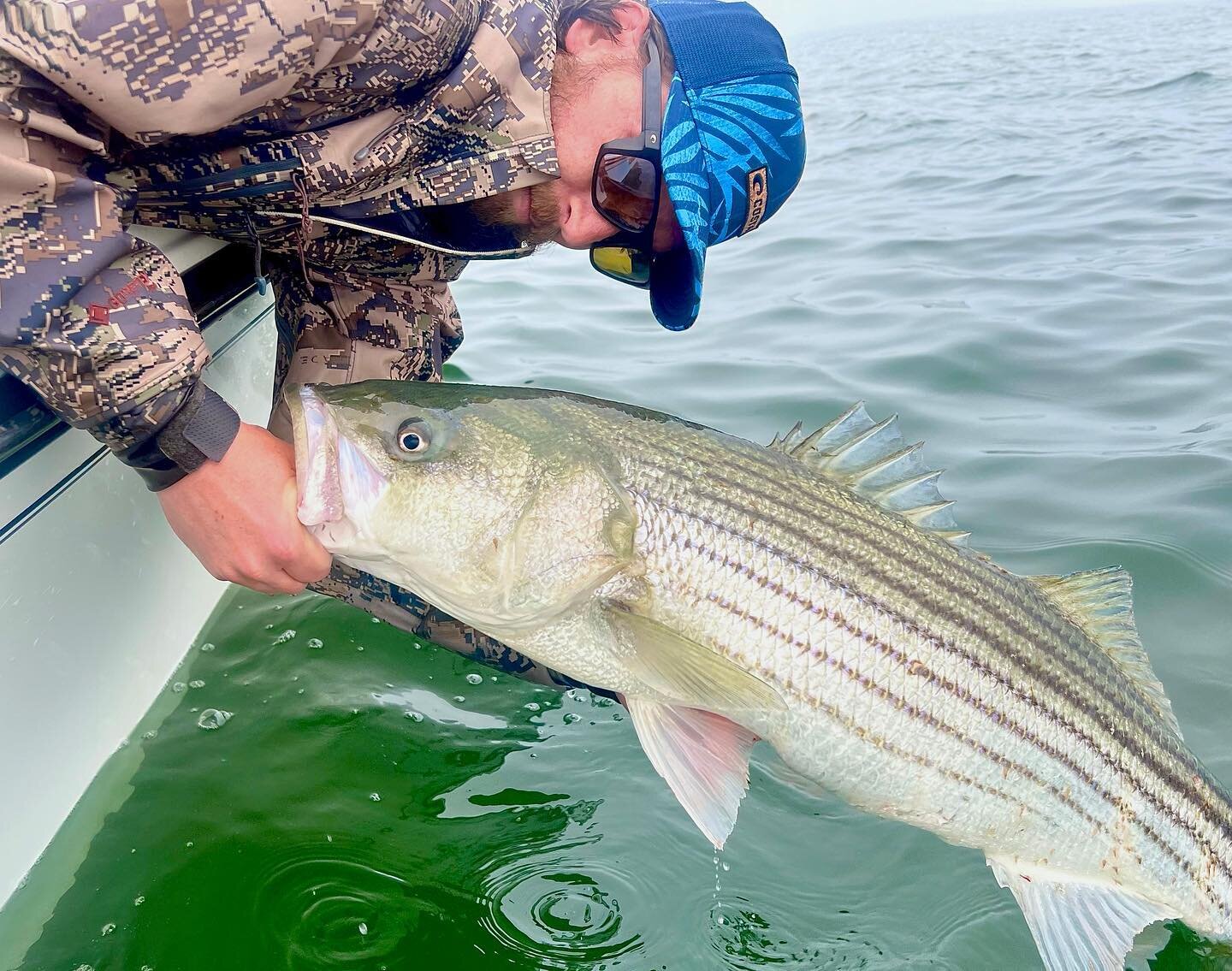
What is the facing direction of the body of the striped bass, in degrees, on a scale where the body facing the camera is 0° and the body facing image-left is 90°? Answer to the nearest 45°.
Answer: approximately 90°
